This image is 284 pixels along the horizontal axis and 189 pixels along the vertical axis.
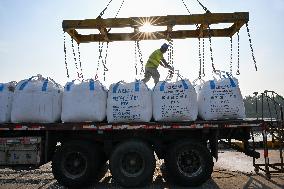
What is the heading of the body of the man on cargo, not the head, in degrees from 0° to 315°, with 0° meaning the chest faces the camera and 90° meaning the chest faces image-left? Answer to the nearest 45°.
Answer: approximately 270°

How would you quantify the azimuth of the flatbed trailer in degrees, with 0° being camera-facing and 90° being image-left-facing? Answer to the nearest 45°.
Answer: approximately 90°

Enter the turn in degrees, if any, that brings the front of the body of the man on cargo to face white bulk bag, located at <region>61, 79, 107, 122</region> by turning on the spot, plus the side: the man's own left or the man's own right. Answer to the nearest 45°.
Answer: approximately 135° to the man's own right

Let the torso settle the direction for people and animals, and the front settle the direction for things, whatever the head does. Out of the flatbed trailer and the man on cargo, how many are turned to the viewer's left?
1

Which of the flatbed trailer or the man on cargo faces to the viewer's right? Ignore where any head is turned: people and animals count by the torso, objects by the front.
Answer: the man on cargo

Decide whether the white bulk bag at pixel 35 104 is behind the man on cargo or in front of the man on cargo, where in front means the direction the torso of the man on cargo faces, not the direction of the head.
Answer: behind
